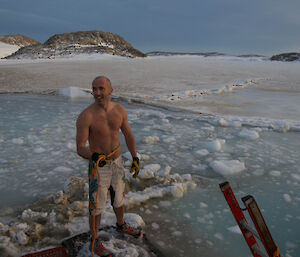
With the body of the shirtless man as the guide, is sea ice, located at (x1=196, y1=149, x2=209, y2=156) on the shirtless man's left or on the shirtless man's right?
on the shirtless man's left

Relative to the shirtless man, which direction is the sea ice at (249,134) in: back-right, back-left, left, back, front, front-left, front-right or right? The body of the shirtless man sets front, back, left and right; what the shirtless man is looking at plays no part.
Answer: left

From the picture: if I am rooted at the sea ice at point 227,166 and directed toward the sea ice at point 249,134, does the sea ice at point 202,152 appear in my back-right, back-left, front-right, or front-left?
front-left

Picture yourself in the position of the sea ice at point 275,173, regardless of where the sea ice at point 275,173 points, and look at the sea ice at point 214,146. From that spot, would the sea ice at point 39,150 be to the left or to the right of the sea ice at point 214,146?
left

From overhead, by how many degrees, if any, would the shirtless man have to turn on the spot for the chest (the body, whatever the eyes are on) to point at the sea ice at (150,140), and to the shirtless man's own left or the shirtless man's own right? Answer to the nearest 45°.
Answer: approximately 135° to the shirtless man's own left

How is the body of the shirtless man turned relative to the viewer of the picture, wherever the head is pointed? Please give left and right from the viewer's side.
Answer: facing the viewer and to the right of the viewer

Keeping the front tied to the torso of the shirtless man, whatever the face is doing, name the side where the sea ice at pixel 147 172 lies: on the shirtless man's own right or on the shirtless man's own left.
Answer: on the shirtless man's own left

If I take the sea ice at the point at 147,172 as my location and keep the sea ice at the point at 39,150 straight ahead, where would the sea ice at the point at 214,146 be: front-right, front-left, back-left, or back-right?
back-right

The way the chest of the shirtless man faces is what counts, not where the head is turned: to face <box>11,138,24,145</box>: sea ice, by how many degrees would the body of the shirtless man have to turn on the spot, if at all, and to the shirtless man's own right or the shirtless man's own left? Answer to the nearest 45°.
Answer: approximately 180°
